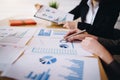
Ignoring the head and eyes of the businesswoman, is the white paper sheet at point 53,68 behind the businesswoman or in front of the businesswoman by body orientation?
in front

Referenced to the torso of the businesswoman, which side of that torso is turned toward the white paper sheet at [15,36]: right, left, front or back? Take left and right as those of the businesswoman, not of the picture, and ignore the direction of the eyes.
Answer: front

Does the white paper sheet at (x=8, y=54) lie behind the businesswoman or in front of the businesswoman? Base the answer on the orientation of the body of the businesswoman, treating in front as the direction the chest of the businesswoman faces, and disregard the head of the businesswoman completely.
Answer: in front

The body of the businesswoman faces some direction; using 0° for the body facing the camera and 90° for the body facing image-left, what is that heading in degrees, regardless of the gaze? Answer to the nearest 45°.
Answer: approximately 45°
